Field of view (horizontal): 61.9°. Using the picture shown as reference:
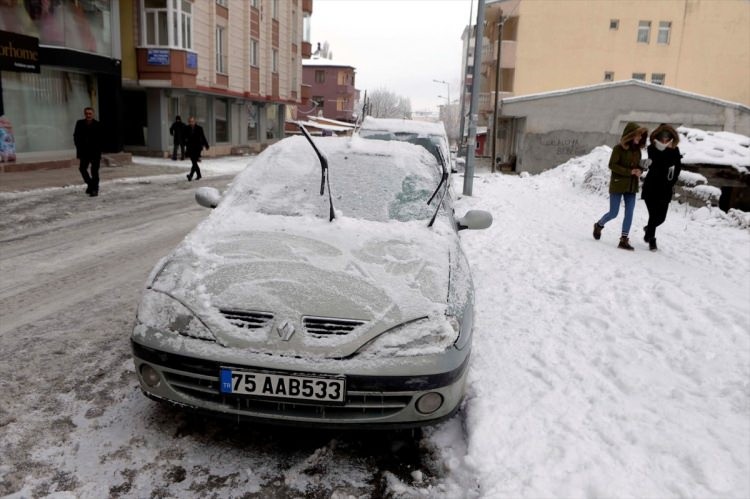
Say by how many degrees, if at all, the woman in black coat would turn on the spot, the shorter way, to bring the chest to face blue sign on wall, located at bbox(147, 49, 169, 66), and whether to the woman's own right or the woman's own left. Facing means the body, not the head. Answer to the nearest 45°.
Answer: approximately 135° to the woman's own right

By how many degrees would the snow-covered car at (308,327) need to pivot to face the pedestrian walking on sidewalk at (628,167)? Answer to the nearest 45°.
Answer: approximately 135° to its left

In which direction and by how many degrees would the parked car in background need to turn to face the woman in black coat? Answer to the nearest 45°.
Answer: approximately 45° to its left

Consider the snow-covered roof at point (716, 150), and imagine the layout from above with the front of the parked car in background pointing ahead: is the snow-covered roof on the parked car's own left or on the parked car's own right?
on the parked car's own left

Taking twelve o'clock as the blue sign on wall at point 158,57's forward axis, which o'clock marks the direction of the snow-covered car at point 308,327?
The snow-covered car is roughly at 12 o'clock from the blue sign on wall.

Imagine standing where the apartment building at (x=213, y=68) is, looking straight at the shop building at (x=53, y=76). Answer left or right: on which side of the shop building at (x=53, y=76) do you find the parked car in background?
left
